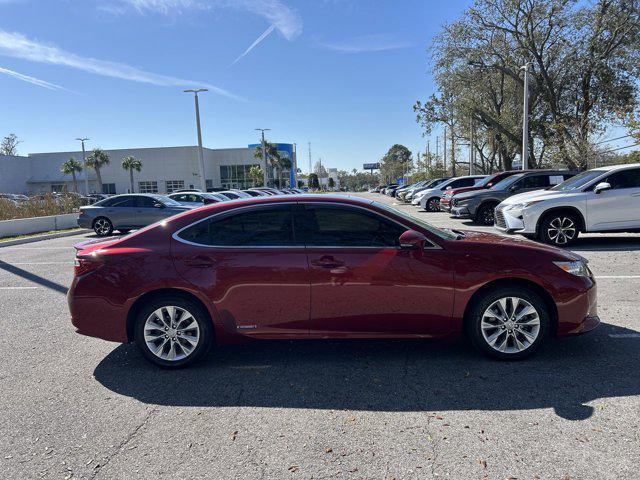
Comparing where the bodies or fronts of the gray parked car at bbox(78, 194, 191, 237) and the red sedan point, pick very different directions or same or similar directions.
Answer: same or similar directions

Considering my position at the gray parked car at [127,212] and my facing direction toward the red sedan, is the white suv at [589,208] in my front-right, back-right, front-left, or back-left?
front-left

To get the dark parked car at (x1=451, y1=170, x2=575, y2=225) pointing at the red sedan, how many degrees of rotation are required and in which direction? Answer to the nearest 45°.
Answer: approximately 45° to its left

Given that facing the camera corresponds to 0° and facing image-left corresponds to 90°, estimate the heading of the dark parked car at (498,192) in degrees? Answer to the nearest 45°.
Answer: approximately 45°

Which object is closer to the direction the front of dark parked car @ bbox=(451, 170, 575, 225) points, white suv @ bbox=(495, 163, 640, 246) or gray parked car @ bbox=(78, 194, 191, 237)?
the gray parked car

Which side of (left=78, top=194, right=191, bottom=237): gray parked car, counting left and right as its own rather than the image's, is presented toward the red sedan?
right

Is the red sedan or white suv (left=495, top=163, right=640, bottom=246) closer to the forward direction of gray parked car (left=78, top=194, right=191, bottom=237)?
the white suv

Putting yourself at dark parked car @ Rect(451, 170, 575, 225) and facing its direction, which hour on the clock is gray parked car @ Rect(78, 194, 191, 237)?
gray parked car @ Rect(78, 194, 191, 237) is roughly at 1 o'clock from dark parked car @ Rect(451, 170, 575, 225).

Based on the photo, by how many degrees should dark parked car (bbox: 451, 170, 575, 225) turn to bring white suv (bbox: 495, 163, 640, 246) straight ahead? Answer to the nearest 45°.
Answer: approximately 90° to its left

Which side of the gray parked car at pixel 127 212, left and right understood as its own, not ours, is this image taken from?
right

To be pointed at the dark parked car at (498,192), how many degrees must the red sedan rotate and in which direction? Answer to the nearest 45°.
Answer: approximately 45° to its left

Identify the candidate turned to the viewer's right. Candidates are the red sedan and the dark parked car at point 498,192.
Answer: the red sedan

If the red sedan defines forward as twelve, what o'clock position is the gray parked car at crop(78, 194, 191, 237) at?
The gray parked car is roughly at 8 o'clock from the red sedan.

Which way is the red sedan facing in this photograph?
to the viewer's right

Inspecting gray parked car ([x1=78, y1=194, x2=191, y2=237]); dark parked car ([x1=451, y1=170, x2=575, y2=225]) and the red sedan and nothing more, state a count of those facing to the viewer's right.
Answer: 2

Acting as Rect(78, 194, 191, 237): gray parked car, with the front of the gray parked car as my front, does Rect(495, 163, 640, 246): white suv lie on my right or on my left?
on my right
